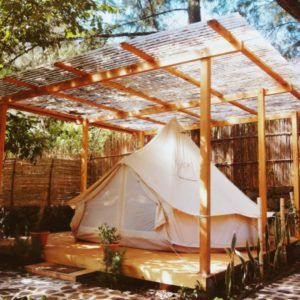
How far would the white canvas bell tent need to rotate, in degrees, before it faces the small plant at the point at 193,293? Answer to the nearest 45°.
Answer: approximately 45° to its left

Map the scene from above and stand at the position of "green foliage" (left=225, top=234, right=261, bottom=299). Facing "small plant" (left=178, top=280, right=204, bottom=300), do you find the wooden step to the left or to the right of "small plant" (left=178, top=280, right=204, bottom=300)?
right

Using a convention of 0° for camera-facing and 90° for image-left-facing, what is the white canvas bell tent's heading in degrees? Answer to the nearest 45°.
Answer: approximately 45°

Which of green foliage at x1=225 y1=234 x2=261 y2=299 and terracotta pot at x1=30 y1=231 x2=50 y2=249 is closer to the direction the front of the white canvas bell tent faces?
the terracotta pot

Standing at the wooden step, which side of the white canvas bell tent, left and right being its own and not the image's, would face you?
front

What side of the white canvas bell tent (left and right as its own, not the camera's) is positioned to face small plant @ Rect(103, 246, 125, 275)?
front
